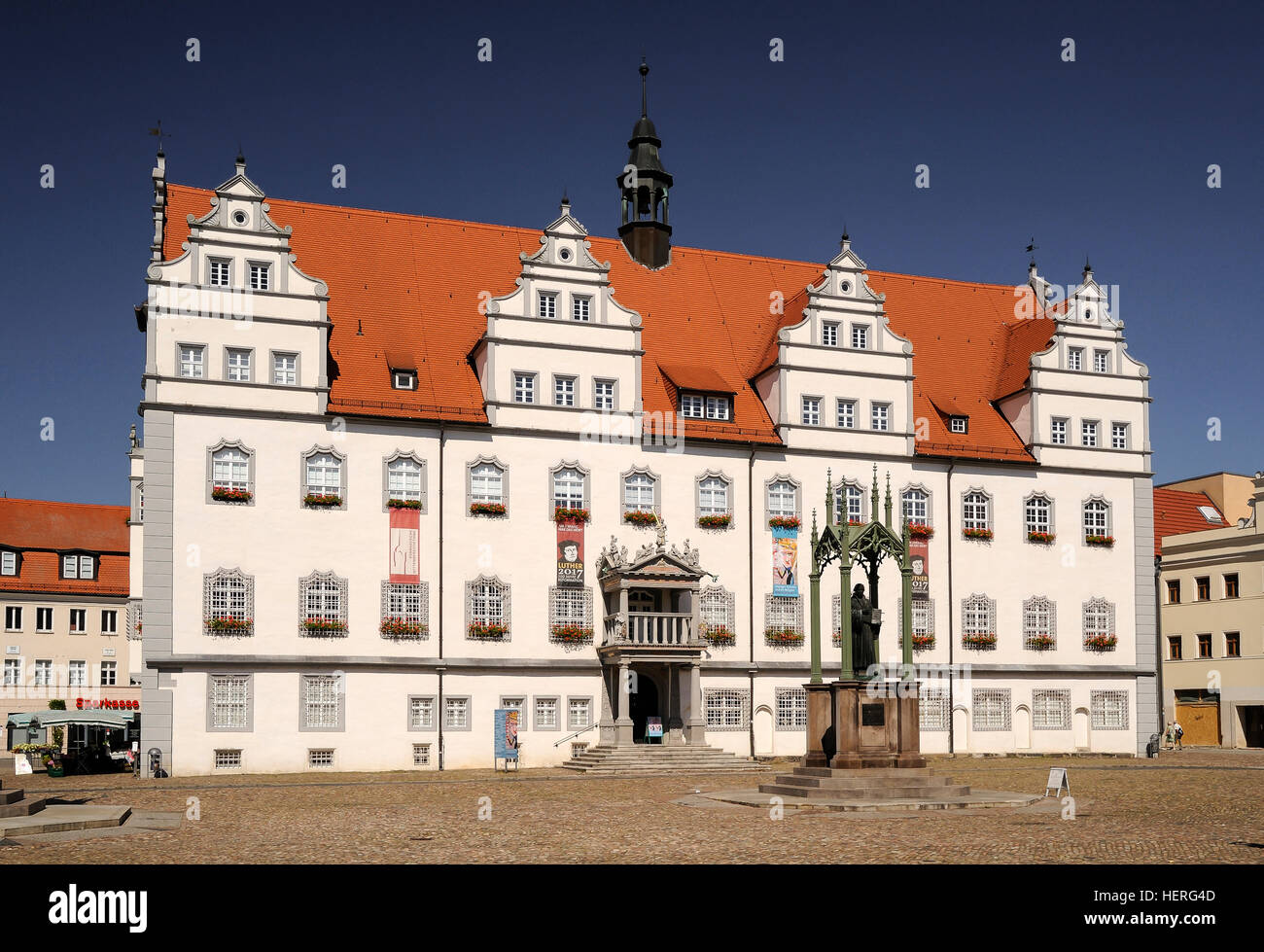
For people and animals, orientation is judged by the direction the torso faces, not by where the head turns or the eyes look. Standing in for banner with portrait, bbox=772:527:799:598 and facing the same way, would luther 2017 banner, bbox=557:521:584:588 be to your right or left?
on your right

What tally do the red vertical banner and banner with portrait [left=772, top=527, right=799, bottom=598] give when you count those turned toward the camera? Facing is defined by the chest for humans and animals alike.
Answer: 2

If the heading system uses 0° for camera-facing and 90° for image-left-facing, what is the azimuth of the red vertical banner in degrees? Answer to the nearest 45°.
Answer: approximately 0°

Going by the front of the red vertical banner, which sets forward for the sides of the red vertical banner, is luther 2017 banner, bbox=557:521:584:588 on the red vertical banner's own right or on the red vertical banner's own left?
on the red vertical banner's own left

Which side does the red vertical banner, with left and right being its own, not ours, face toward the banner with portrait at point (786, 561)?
left

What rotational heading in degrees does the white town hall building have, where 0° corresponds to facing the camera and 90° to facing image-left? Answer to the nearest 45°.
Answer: approximately 0°
